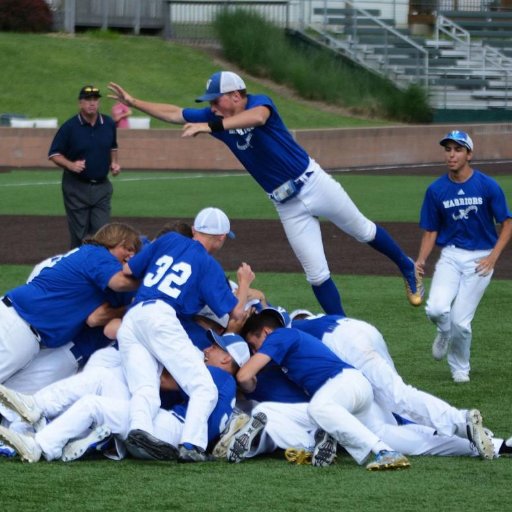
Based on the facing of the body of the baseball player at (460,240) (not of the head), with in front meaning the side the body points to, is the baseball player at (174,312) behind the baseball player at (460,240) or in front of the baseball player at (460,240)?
in front

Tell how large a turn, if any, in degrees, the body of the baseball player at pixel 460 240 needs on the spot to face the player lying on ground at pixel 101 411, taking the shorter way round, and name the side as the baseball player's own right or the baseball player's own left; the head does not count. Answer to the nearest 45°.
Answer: approximately 45° to the baseball player's own right

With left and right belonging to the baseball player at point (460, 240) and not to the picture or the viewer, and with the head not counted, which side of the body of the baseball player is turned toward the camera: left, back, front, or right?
front

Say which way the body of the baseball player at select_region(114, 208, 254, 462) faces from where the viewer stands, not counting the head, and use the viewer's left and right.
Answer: facing away from the viewer and to the right of the viewer

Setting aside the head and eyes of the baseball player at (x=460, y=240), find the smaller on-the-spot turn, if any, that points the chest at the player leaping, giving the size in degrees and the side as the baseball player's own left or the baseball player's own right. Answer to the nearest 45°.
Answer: approximately 90° to the baseball player's own right

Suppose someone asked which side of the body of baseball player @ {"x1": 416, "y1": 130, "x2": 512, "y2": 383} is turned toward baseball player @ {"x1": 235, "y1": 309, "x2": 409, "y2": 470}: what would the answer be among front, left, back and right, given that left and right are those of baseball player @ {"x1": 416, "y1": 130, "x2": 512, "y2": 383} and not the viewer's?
front

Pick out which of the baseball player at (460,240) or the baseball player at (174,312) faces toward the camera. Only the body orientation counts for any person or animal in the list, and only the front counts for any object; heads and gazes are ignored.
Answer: the baseball player at (460,240)

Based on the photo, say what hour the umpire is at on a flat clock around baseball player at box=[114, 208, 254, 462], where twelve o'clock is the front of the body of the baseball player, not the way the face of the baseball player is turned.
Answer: The umpire is roughly at 10 o'clock from the baseball player.

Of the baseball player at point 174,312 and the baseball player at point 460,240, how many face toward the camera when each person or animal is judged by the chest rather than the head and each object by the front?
1
